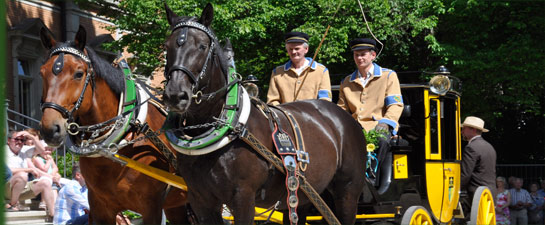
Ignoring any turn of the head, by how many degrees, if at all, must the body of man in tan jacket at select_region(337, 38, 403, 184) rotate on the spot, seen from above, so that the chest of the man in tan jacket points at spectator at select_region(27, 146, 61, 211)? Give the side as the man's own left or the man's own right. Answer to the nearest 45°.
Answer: approximately 90° to the man's own right

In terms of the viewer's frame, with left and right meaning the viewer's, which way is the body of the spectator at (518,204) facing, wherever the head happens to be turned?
facing the viewer

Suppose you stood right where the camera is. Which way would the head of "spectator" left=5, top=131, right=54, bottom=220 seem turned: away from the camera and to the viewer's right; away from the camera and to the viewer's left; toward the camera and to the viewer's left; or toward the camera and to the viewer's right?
toward the camera and to the viewer's right

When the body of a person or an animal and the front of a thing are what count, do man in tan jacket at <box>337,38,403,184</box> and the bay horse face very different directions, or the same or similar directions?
same or similar directions

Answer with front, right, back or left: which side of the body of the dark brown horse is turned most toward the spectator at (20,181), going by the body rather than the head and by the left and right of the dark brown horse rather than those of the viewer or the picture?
right

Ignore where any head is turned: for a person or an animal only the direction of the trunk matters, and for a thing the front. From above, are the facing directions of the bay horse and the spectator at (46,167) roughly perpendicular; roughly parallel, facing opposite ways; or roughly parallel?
roughly perpendicular

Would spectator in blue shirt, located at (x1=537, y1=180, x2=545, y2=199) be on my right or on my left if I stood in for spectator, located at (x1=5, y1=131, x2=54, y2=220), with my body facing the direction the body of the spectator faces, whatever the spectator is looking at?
on my left

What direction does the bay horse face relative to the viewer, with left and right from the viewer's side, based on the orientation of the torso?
facing the viewer and to the left of the viewer

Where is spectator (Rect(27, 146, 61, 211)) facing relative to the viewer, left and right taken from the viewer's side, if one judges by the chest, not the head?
facing the viewer and to the right of the viewer

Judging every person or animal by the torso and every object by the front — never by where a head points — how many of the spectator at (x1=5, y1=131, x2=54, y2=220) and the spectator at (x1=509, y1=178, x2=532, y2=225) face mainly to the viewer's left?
0

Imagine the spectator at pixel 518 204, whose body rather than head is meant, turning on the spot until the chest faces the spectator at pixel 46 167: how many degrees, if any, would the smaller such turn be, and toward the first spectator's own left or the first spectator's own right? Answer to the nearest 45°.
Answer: approximately 45° to the first spectator's own right
